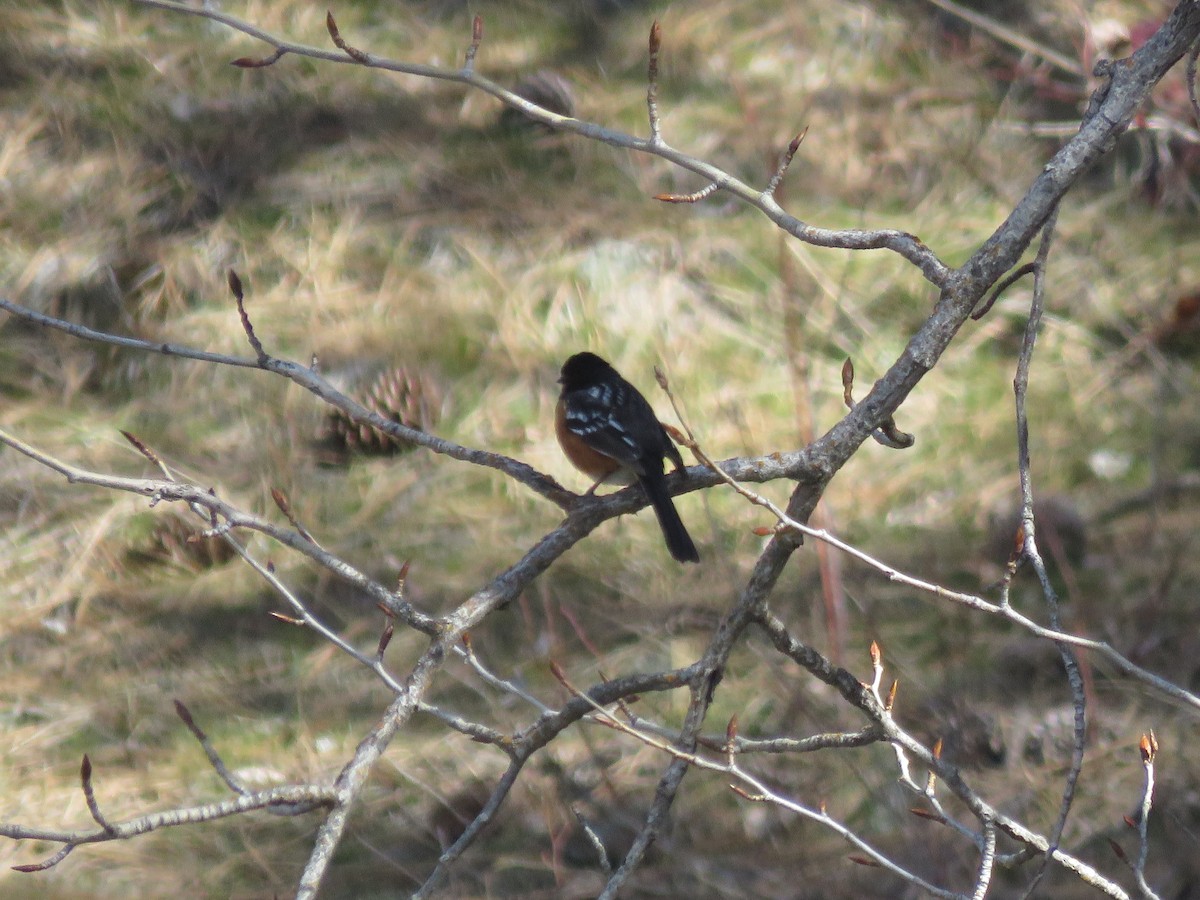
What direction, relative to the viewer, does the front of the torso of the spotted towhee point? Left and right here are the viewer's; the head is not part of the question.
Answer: facing away from the viewer and to the left of the viewer

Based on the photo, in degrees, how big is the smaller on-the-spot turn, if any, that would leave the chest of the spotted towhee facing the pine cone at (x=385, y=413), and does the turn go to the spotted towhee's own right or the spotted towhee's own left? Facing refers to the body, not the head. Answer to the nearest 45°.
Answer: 0° — it already faces it
